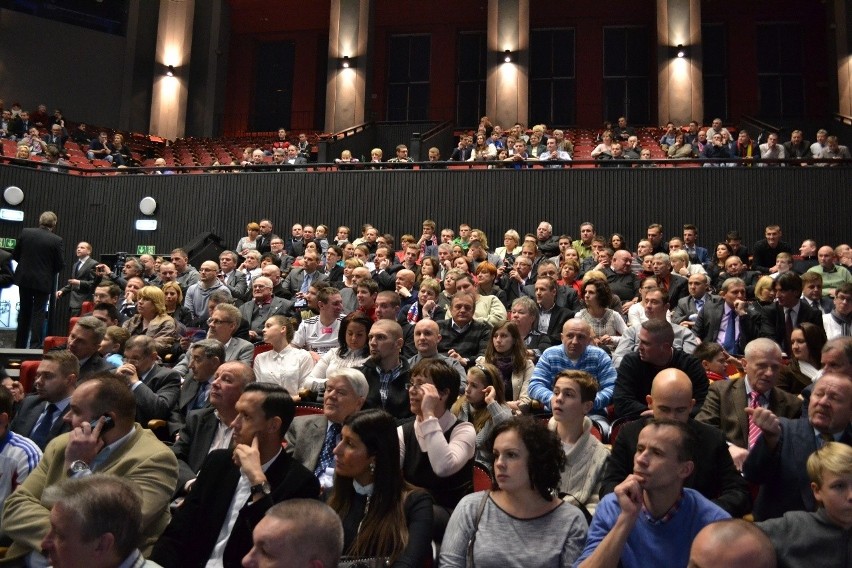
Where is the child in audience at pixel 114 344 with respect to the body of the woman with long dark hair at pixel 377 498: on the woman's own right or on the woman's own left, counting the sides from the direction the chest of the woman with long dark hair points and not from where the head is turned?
on the woman's own right

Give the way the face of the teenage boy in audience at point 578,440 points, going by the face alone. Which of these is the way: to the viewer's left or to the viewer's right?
to the viewer's left

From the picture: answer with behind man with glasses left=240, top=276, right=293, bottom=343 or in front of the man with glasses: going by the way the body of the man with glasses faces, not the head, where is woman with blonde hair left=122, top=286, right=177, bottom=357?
in front

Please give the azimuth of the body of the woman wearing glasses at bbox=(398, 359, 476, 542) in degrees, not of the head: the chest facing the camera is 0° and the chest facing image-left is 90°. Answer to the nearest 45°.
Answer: approximately 45°

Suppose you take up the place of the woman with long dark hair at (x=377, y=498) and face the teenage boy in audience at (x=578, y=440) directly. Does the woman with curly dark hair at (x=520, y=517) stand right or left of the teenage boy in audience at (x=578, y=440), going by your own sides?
right

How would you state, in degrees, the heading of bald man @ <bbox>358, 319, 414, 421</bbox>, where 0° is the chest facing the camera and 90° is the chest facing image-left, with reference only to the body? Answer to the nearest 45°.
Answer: approximately 45°

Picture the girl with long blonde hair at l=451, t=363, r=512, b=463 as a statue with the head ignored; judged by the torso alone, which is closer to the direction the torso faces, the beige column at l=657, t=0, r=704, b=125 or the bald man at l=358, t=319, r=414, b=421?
the bald man

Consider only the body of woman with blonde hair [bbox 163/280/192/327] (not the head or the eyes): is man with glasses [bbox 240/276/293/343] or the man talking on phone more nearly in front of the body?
the man talking on phone

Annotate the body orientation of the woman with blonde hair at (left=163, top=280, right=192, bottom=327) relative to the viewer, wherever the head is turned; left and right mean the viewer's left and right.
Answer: facing the viewer and to the left of the viewer

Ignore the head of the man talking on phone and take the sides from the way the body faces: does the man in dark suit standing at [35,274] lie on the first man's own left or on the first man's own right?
on the first man's own right

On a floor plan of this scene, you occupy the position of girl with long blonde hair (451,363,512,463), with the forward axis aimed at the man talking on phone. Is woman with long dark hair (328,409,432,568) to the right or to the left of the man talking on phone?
left

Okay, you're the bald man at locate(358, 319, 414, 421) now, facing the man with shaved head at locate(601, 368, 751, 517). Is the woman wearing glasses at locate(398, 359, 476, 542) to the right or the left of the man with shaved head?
right
